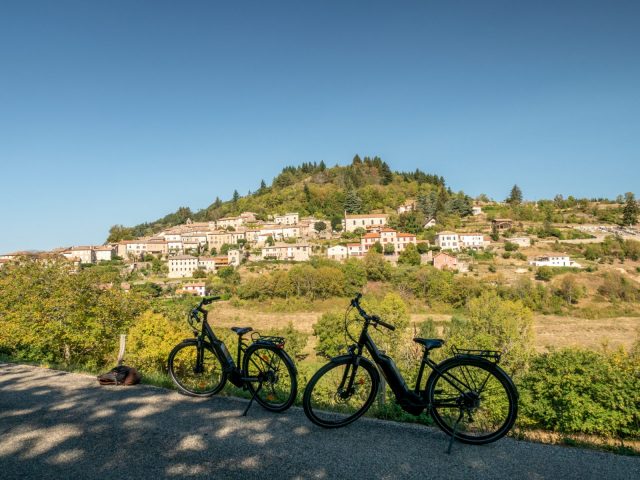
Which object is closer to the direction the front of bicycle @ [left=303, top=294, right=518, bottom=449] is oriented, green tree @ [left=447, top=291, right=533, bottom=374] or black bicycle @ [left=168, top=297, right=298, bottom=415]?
the black bicycle

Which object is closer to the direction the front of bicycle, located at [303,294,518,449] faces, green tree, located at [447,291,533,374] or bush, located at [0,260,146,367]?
the bush

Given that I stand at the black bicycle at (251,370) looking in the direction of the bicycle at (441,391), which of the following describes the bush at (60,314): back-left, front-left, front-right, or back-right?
back-left

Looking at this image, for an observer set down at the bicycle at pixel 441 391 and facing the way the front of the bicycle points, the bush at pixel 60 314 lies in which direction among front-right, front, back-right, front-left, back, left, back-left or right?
front-right

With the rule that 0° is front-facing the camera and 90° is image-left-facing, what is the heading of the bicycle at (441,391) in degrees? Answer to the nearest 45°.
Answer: approximately 90°

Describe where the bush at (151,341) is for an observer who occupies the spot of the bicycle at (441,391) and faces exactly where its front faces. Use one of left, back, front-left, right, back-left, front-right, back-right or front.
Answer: front-right

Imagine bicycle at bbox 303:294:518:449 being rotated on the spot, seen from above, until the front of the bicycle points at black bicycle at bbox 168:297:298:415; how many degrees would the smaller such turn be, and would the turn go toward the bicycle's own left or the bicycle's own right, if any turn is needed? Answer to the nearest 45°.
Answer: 0° — it already faces it

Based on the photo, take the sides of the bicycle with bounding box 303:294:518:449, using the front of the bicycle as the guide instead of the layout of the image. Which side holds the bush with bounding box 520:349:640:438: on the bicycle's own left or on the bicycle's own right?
on the bicycle's own right

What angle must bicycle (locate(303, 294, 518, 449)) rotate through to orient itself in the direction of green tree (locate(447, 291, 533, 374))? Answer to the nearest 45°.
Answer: approximately 90° to its right

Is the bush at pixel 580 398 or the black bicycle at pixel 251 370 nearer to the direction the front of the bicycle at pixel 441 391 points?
the black bicycle

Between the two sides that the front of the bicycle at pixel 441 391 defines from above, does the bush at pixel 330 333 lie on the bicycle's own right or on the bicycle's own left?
on the bicycle's own right
